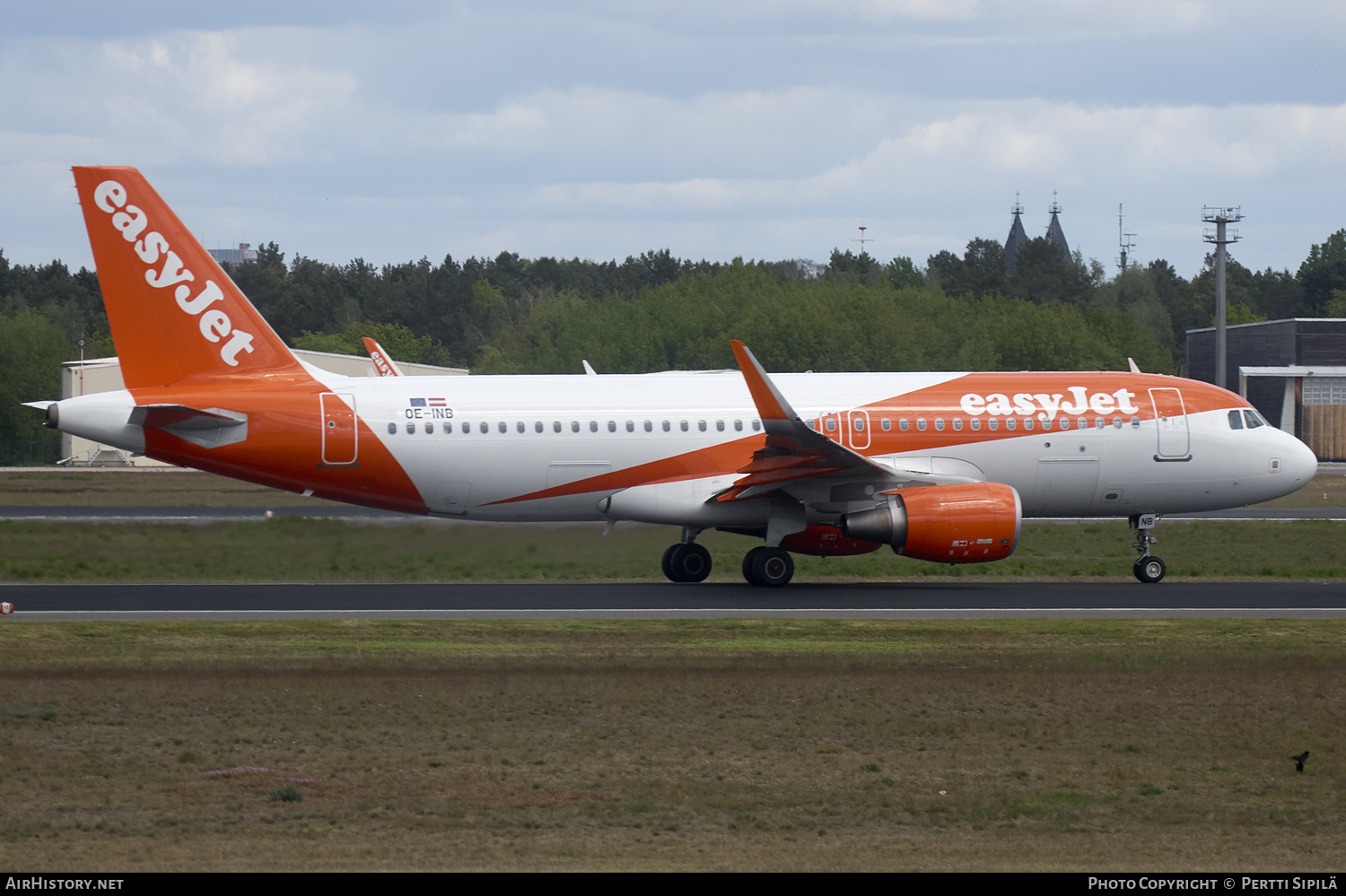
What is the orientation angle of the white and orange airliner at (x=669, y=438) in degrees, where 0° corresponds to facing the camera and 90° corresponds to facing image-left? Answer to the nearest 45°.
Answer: approximately 270°
